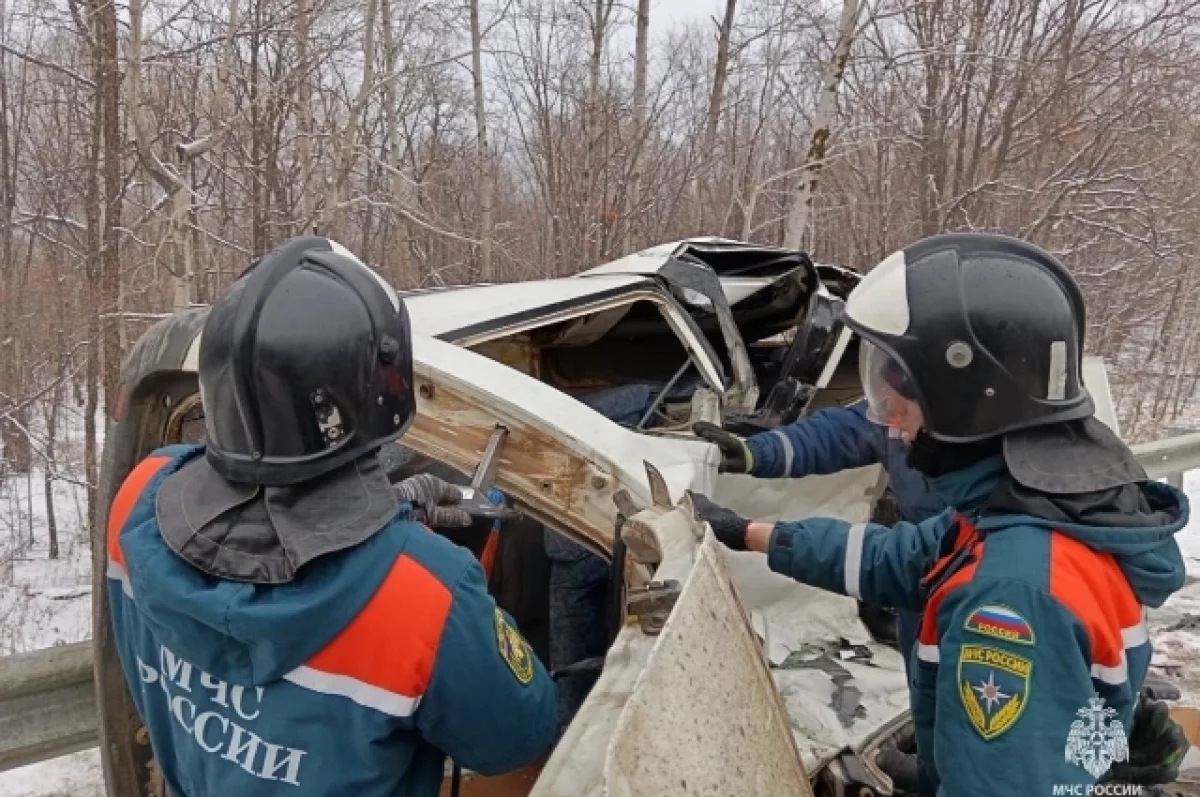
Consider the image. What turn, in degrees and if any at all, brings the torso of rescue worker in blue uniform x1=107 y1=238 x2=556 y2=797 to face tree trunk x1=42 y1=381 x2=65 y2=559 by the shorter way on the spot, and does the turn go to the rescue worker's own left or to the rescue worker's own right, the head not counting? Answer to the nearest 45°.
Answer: approximately 45° to the rescue worker's own left

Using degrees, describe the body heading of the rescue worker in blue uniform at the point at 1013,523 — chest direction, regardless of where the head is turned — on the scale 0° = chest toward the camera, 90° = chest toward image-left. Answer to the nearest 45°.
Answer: approximately 90°

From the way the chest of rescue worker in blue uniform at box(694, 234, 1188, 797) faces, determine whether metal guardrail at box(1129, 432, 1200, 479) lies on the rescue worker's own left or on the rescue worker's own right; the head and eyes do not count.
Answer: on the rescue worker's own right

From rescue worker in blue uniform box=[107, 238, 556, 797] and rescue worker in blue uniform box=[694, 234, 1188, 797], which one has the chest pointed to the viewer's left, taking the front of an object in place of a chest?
rescue worker in blue uniform box=[694, 234, 1188, 797]

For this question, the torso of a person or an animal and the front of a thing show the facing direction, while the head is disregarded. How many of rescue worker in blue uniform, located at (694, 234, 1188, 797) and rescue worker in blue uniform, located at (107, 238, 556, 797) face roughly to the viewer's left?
1

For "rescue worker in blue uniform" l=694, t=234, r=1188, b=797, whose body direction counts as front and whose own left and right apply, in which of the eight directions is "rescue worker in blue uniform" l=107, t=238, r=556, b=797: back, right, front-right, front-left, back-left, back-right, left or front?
front-left

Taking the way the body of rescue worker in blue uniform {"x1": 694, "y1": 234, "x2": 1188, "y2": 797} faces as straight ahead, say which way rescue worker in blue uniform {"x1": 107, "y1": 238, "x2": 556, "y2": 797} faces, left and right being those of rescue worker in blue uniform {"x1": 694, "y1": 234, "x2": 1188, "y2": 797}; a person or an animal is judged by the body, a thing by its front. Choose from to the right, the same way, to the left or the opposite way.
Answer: to the right

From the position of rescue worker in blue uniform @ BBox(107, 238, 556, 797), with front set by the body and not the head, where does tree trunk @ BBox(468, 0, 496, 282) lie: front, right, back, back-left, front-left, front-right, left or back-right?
front-left

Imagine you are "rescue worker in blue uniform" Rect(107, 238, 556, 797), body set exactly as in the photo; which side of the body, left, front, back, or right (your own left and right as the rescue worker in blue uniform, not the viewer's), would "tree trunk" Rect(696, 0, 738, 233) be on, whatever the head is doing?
front

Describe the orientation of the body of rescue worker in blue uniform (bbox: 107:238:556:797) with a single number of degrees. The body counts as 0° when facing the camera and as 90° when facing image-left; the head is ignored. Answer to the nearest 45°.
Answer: approximately 225°

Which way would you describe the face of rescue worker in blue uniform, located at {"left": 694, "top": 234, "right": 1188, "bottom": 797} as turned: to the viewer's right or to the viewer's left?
to the viewer's left

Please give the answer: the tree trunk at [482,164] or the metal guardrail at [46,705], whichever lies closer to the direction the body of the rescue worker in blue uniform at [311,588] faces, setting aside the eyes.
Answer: the tree trunk
